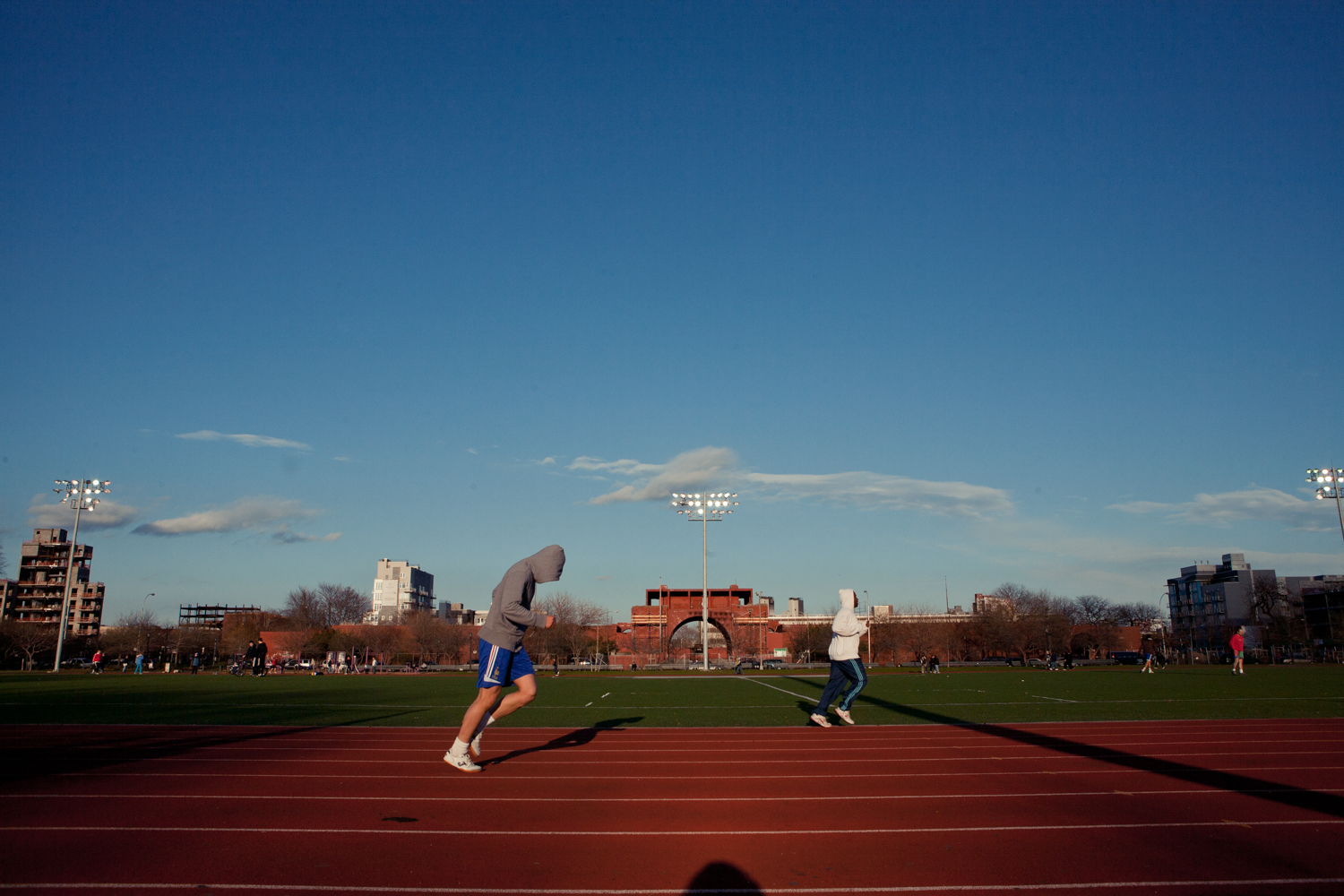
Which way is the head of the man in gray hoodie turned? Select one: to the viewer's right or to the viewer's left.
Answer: to the viewer's right

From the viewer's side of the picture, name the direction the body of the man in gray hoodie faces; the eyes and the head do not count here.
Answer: to the viewer's right
